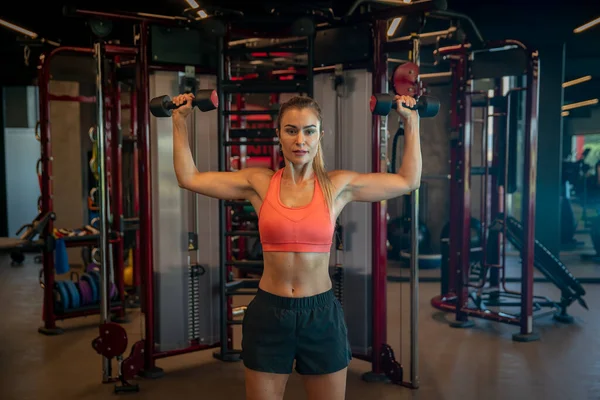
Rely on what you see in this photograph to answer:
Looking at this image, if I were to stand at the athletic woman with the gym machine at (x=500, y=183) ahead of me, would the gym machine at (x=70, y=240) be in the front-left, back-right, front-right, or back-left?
front-left

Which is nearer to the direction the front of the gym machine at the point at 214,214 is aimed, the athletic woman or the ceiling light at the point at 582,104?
the athletic woman

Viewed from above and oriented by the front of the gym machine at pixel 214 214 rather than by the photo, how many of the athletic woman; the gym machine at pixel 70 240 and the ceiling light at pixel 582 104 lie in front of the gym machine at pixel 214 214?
1

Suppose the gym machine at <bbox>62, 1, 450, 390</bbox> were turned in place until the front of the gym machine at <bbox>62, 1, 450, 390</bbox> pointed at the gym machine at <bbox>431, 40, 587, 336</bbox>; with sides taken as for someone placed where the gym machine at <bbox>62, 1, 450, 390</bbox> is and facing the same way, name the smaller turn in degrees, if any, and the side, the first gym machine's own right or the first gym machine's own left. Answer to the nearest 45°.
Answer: approximately 135° to the first gym machine's own left

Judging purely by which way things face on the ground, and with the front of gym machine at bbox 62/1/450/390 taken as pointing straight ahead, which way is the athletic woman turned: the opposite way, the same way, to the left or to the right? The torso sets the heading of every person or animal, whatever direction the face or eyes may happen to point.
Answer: the same way

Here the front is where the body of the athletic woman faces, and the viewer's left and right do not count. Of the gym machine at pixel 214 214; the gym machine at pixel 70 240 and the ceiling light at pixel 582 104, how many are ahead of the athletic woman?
0

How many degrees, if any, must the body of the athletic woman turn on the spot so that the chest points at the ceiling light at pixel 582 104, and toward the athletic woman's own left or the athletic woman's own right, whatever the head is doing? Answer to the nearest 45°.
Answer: approximately 135° to the athletic woman's own left

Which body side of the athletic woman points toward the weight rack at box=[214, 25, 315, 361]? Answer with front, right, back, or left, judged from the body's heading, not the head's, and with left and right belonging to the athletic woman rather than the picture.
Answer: back

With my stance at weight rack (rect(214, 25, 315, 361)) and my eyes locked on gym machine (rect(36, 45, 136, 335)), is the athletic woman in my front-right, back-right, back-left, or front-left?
back-left

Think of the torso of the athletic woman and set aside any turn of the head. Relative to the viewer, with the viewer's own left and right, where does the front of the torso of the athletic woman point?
facing the viewer

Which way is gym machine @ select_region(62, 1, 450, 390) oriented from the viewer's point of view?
toward the camera

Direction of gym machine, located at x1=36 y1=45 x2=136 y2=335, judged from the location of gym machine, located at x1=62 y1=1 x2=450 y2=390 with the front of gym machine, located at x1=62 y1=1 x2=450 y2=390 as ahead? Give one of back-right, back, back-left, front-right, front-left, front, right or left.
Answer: back-right

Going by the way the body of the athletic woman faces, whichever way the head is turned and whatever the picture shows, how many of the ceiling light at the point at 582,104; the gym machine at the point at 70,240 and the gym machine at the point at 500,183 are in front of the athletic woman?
0

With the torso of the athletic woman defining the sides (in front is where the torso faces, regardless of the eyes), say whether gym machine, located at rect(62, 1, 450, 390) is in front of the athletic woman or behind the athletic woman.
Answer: behind

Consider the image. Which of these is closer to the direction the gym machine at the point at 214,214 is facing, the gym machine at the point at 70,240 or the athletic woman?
the athletic woman

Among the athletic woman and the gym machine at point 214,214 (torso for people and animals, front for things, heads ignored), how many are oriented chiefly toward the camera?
2

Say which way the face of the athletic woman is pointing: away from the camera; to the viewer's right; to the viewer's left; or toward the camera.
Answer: toward the camera

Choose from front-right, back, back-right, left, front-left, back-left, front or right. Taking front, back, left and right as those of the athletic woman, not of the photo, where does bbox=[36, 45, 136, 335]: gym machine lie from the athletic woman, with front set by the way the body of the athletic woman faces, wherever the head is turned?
back-right
